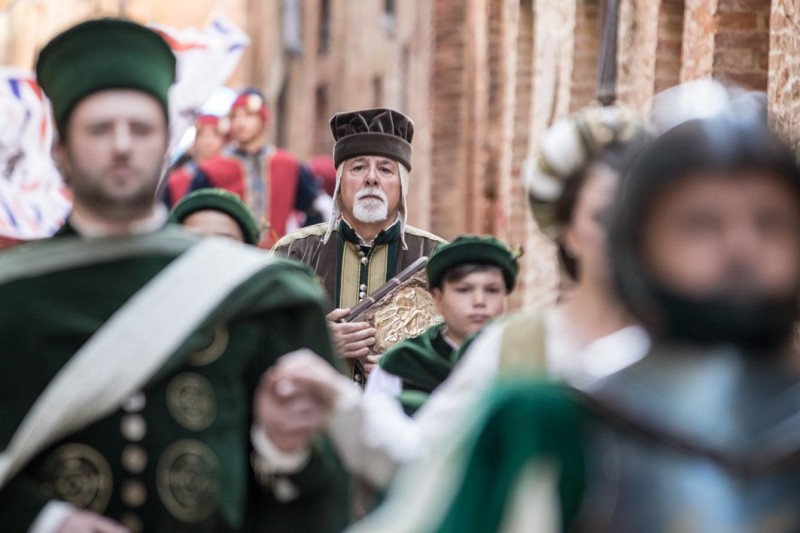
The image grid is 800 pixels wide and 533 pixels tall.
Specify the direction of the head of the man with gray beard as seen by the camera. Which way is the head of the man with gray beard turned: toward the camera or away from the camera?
toward the camera

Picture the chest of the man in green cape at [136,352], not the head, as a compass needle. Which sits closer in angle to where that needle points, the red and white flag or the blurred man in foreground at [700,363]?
the blurred man in foreground

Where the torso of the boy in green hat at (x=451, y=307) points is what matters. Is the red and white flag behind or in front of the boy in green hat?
behind

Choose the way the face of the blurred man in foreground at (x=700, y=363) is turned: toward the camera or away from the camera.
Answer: toward the camera

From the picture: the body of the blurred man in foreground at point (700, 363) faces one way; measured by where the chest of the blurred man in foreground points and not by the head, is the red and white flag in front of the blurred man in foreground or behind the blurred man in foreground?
behind

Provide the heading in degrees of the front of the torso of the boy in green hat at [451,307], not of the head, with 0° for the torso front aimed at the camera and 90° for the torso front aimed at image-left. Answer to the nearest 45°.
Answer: approximately 0°

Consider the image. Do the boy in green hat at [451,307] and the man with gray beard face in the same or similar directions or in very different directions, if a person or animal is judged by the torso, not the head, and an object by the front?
same or similar directions

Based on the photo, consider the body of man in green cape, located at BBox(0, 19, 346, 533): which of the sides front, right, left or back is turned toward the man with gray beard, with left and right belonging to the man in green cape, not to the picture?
back

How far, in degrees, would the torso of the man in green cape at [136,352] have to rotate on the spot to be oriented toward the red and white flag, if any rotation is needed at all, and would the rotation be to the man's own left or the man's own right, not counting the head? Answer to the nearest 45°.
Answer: approximately 180°

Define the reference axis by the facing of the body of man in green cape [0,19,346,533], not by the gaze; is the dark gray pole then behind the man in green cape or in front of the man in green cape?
behind

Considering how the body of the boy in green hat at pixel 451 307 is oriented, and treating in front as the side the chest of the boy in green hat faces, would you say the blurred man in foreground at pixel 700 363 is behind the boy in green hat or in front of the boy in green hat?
in front

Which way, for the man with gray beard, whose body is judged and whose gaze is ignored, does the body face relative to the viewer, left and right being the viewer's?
facing the viewer
